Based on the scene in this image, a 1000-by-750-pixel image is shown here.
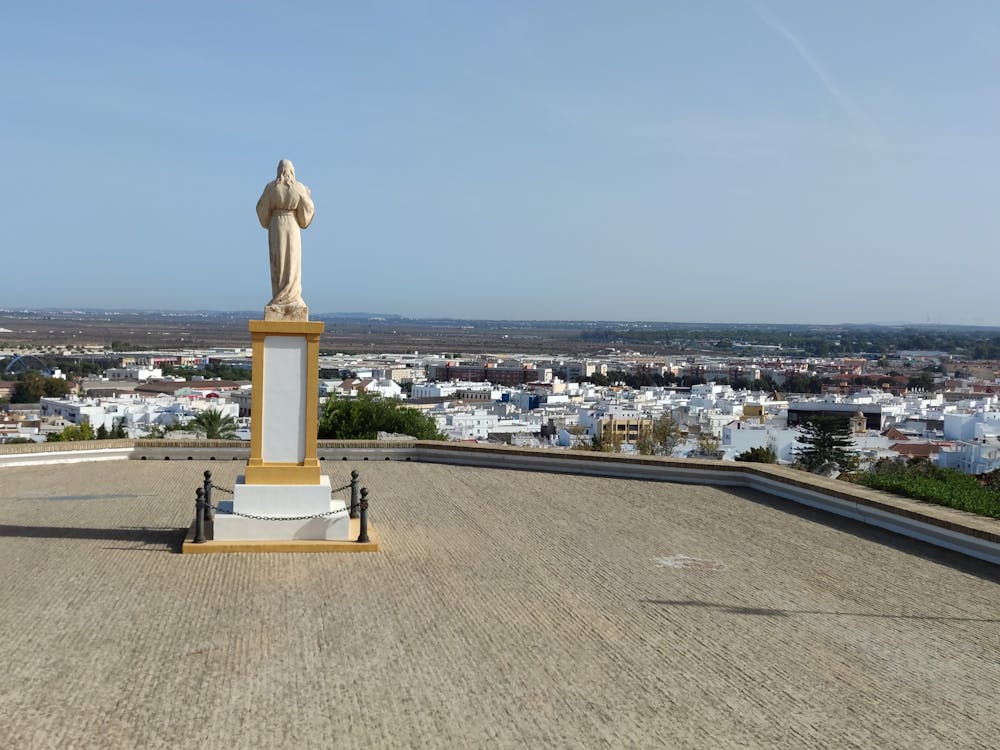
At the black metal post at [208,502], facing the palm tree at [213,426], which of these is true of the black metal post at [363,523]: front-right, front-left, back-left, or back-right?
back-right

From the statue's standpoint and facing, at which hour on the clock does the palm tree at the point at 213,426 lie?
The palm tree is roughly at 12 o'clock from the statue.

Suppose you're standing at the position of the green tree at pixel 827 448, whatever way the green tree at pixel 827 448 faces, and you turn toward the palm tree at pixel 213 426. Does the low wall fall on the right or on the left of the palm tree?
left

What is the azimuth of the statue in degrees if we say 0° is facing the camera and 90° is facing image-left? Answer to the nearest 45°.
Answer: approximately 180°

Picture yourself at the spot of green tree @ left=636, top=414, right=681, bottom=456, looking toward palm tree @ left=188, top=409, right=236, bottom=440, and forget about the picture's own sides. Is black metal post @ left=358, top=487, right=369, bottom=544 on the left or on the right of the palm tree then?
left

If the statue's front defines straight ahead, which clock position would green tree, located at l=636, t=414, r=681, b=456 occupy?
The green tree is roughly at 1 o'clock from the statue.
